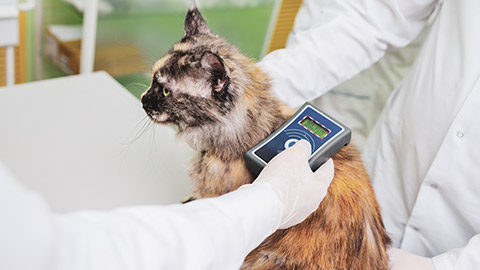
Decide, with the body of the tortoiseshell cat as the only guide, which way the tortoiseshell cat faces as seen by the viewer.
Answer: to the viewer's left
